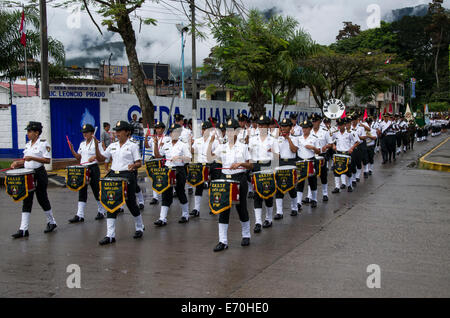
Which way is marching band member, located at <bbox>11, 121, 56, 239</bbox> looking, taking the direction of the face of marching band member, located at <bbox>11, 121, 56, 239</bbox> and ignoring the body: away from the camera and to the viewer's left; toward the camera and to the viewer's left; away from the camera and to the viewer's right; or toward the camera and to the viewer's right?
toward the camera and to the viewer's left

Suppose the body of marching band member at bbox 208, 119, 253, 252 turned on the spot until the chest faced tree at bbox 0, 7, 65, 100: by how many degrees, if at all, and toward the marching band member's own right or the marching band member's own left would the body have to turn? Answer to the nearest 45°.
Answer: approximately 90° to the marching band member's own right

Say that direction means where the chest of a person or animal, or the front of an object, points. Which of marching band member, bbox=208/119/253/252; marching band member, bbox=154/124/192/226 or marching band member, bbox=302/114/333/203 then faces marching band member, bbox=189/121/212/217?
marching band member, bbox=302/114/333/203

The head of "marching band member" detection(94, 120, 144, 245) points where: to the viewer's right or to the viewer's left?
to the viewer's left

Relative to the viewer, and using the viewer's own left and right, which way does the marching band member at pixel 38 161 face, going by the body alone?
facing the viewer and to the left of the viewer

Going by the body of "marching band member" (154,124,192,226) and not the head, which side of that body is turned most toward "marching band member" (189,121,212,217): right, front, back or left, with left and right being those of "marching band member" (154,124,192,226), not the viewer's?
back

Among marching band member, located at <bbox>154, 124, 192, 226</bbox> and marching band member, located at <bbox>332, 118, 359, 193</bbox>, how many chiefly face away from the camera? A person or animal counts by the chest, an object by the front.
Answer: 0

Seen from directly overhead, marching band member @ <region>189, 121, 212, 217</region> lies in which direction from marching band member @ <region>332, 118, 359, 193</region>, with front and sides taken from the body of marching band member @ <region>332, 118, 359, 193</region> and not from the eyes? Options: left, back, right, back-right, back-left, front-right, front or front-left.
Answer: front

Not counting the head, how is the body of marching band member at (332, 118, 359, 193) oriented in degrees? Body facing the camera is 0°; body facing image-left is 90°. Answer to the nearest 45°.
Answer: approximately 45°
